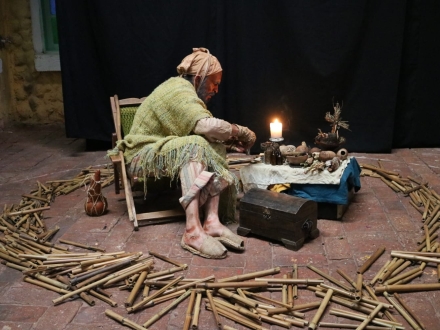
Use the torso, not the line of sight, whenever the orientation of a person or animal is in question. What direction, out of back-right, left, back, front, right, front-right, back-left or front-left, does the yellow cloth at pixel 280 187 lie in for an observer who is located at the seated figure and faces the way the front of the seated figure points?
front

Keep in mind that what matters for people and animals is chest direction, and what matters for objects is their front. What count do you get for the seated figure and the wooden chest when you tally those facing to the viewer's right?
1

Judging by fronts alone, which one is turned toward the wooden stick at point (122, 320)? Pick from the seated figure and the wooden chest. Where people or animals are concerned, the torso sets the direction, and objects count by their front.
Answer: the wooden chest

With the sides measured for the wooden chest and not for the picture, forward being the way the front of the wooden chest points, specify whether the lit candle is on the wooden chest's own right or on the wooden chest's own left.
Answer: on the wooden chest's own right

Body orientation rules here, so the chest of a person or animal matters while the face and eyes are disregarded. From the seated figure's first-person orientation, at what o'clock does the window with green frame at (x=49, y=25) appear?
The window with green frame is roughly at 8 o'clock from the seated figure.

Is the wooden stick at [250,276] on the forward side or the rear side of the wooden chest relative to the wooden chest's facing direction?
on the forward side

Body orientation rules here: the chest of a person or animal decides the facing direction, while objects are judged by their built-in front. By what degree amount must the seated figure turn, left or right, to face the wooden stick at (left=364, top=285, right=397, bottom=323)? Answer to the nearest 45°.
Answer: approximately 45° to its right

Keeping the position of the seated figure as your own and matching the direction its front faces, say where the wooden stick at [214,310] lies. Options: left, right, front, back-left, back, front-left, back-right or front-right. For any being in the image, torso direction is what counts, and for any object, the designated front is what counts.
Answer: right

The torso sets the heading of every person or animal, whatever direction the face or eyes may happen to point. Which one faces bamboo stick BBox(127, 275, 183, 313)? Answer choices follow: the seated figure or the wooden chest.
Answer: the wooden chest

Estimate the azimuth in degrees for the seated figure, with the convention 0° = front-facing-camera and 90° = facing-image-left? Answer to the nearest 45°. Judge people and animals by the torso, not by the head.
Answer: approximately 270°

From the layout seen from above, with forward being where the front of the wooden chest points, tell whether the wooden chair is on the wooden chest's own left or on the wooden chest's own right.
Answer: on the wooden chest's own right

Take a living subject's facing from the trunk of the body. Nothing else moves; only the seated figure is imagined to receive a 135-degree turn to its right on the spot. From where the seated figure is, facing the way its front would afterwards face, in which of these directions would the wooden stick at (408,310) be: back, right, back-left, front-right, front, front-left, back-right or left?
left

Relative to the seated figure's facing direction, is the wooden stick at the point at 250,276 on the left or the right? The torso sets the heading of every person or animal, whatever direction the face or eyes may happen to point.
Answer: on its right

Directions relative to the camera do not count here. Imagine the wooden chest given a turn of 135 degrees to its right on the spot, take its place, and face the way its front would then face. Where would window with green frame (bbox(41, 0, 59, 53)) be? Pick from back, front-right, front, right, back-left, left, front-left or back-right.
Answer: front-left

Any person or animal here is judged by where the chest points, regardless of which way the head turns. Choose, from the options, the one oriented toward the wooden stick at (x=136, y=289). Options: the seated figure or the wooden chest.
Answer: the wooden chest

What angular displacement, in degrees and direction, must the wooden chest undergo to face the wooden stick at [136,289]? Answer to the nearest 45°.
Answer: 0° — it already faces it

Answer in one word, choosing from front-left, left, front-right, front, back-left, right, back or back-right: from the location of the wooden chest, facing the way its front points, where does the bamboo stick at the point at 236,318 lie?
front-left

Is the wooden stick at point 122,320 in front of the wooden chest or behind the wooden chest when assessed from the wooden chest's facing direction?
in front

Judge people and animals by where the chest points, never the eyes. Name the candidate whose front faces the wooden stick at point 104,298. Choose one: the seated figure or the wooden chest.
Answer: the wooden chest

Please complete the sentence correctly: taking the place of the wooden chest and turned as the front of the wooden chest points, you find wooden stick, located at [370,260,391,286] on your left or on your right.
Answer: on your left
